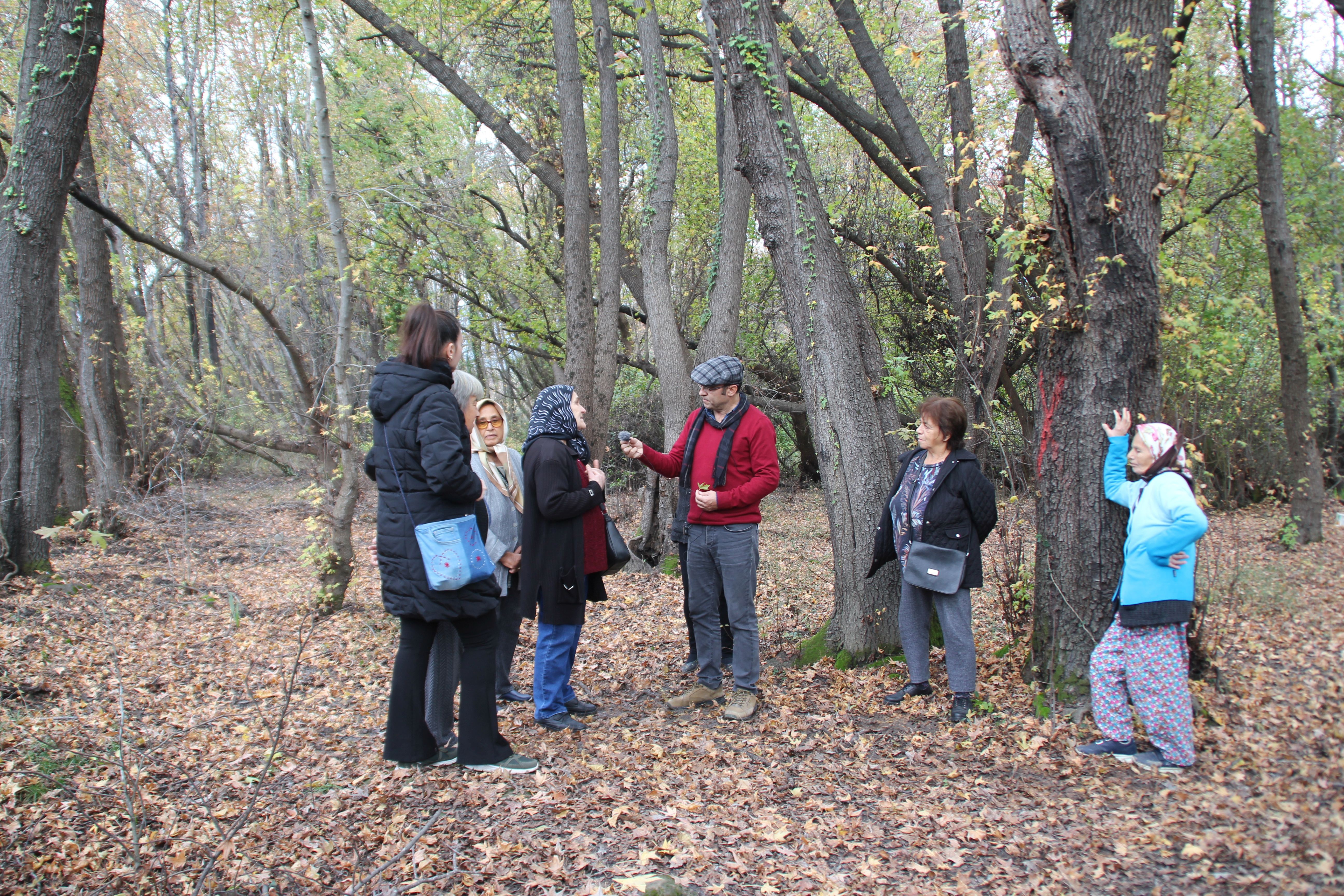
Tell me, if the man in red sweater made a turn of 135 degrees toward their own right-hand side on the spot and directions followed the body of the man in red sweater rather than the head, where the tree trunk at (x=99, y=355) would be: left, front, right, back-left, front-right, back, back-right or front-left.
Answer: front-left

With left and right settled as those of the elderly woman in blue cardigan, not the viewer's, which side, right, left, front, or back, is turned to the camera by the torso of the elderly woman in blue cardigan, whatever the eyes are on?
left

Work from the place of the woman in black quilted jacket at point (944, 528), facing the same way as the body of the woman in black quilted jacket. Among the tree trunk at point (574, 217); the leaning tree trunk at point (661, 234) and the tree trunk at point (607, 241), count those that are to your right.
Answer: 3

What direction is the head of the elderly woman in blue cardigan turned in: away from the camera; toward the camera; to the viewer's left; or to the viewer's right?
to the viewer's left

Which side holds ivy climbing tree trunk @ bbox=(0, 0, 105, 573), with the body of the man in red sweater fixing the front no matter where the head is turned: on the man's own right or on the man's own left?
on the man's own right

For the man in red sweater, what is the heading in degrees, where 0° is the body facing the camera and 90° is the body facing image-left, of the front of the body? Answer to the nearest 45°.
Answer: approximately 45°

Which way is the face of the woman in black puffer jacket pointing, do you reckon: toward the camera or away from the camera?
away from the camera

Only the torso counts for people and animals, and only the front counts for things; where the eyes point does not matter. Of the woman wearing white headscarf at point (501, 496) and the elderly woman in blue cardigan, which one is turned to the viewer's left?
the elderly woman in blue cardigan

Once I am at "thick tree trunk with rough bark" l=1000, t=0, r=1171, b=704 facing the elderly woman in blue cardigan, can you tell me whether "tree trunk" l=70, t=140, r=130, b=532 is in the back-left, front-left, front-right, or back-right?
back-right

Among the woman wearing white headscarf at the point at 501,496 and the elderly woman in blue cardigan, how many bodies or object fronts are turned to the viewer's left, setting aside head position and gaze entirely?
1

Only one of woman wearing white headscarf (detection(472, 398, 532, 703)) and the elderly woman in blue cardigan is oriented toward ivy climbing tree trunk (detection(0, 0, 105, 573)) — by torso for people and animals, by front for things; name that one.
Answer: the elderly woman in blue cardigan

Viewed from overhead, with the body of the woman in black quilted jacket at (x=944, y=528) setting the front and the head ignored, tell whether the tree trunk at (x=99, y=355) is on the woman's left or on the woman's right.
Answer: on the woman's right
